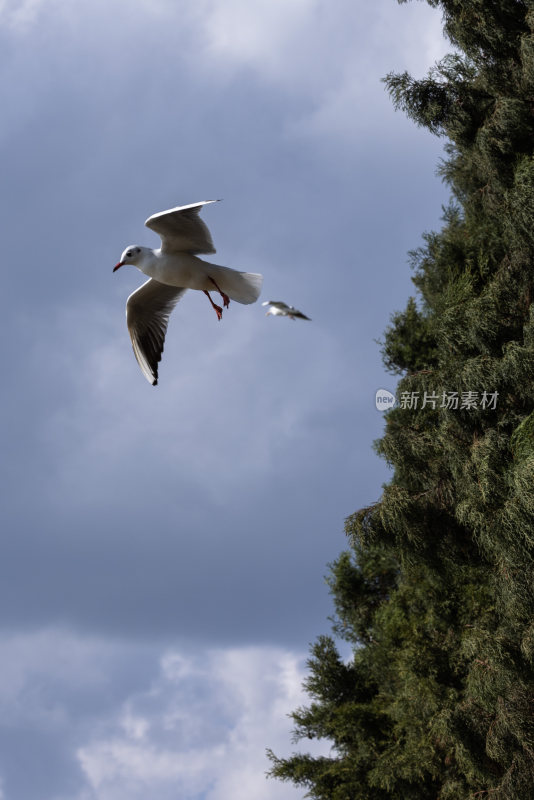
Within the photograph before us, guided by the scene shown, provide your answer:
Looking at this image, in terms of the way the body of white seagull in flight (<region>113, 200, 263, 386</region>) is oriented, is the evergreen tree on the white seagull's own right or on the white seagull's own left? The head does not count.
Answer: on the white seagull's own right

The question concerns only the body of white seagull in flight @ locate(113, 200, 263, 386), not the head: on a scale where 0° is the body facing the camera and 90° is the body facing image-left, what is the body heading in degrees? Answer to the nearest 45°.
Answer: approximately 90°

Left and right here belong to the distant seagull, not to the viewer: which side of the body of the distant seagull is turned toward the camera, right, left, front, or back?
left

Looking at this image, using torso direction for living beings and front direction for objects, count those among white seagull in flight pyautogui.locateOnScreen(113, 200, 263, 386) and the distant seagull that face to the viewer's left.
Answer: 2

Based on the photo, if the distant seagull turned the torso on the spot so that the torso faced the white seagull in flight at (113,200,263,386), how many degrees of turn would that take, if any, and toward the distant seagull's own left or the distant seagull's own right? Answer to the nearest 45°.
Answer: approximately 90° to the distant seagull's own left

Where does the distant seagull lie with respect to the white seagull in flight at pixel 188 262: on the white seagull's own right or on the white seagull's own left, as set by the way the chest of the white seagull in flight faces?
on the white seagull's own right
